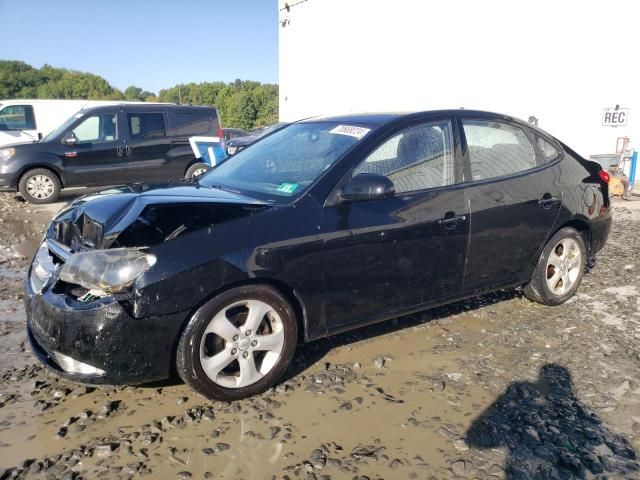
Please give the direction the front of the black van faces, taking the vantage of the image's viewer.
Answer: facing to the left of the viewer

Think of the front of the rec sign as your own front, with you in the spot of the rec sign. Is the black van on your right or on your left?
on your right

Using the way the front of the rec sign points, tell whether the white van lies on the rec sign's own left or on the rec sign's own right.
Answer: on the rec sign's own right

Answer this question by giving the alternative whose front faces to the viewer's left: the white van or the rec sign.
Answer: the white van

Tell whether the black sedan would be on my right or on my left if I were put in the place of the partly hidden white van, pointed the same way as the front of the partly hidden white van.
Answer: on my left

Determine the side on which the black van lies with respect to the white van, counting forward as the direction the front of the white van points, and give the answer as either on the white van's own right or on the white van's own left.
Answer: on the white van's own left

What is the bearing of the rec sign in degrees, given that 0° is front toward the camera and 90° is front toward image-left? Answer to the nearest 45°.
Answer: approximately 0°

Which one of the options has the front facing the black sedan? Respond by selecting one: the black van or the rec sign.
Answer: the rec sign

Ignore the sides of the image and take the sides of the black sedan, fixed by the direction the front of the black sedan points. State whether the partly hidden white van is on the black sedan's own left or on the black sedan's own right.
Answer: on the black sedan's own right

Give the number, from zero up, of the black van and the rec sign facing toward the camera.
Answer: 1

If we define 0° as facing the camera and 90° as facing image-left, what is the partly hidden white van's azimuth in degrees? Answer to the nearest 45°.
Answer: approximately 90°
